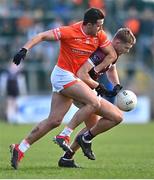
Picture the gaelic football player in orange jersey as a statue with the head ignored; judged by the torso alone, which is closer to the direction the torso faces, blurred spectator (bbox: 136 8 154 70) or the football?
the football

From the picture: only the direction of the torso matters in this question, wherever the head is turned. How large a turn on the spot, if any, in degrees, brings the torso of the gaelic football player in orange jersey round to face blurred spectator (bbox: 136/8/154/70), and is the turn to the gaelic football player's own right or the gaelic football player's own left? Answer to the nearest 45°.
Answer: approximately 135° to the gaelic football player's own left

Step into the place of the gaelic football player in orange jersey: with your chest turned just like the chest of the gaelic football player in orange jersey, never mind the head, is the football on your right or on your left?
on your left
